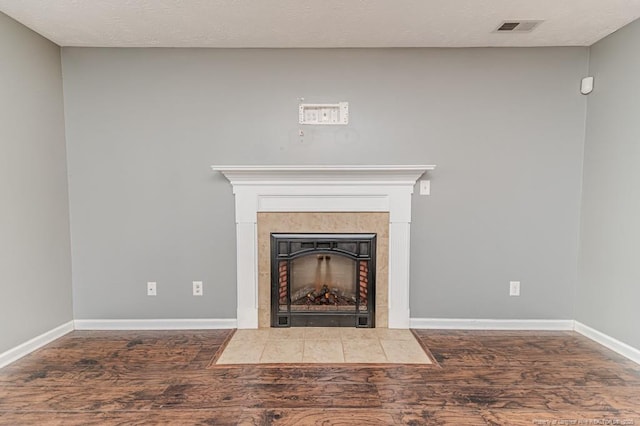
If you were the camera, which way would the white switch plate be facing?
facing the viewer

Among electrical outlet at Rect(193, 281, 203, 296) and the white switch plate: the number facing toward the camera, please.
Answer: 2

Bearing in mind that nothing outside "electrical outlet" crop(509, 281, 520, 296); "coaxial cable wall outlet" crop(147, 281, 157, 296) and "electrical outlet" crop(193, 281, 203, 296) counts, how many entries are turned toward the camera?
3

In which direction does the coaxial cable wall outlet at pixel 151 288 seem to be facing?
toward the camera

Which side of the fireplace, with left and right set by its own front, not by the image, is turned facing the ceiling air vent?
left
